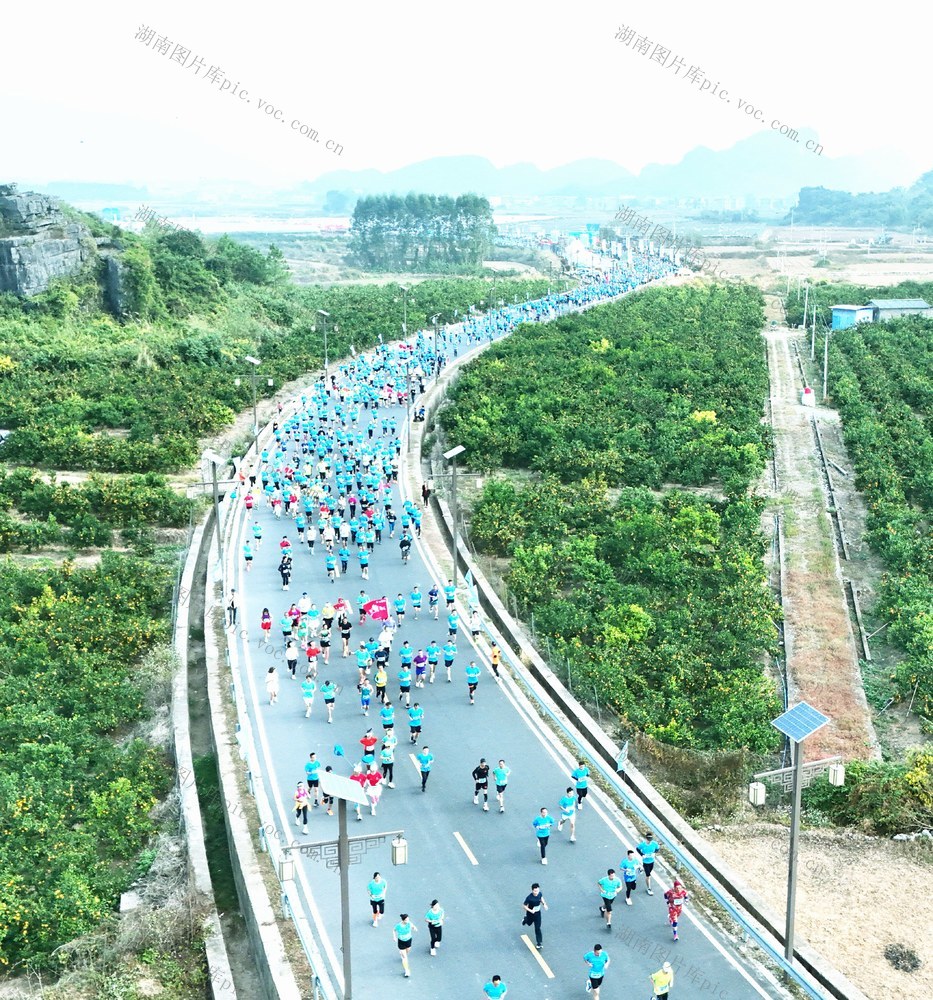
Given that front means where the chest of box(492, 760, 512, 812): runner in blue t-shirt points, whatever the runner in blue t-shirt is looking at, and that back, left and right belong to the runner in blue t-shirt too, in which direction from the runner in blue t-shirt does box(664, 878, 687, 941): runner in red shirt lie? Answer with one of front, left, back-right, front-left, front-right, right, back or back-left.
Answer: front-left

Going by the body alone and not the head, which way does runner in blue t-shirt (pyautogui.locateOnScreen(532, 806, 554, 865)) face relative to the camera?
toward the camera

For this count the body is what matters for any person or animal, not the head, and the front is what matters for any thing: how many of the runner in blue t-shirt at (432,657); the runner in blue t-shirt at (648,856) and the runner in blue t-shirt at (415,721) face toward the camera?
3

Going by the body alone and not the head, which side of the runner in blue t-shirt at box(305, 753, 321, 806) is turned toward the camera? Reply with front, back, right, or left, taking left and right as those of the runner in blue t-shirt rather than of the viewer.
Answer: front

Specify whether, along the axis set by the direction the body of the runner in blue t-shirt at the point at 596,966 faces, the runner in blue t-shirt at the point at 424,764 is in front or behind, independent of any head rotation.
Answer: behind

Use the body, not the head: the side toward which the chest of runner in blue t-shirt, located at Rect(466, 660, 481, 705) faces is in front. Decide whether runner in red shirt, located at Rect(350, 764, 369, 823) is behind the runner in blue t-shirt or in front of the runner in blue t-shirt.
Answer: in front

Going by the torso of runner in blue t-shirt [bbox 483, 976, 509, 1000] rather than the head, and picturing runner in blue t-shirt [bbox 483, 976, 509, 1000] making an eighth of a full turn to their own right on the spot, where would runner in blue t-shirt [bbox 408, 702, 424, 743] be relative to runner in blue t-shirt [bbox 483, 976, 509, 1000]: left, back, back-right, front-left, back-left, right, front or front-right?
back-right

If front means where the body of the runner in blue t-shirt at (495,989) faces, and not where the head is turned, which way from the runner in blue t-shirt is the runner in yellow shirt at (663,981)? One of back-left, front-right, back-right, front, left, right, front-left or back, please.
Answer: left

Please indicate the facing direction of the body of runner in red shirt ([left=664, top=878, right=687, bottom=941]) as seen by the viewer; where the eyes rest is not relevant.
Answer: toward the camera

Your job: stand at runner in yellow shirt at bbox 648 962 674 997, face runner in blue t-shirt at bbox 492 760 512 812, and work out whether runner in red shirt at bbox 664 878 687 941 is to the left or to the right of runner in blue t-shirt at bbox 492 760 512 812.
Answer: right

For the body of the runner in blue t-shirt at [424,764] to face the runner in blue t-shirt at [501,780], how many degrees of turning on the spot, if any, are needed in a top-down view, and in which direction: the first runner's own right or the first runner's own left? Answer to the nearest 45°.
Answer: approximately 45° to the first runner's own left

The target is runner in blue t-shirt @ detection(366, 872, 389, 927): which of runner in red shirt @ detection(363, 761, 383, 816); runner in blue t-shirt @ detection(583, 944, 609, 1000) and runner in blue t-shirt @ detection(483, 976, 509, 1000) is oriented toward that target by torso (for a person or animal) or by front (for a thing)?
the runner in red shirt
